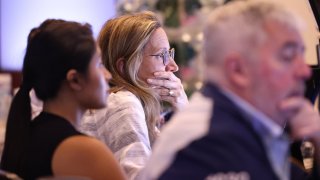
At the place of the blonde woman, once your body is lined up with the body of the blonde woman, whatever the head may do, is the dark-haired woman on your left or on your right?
on your right
